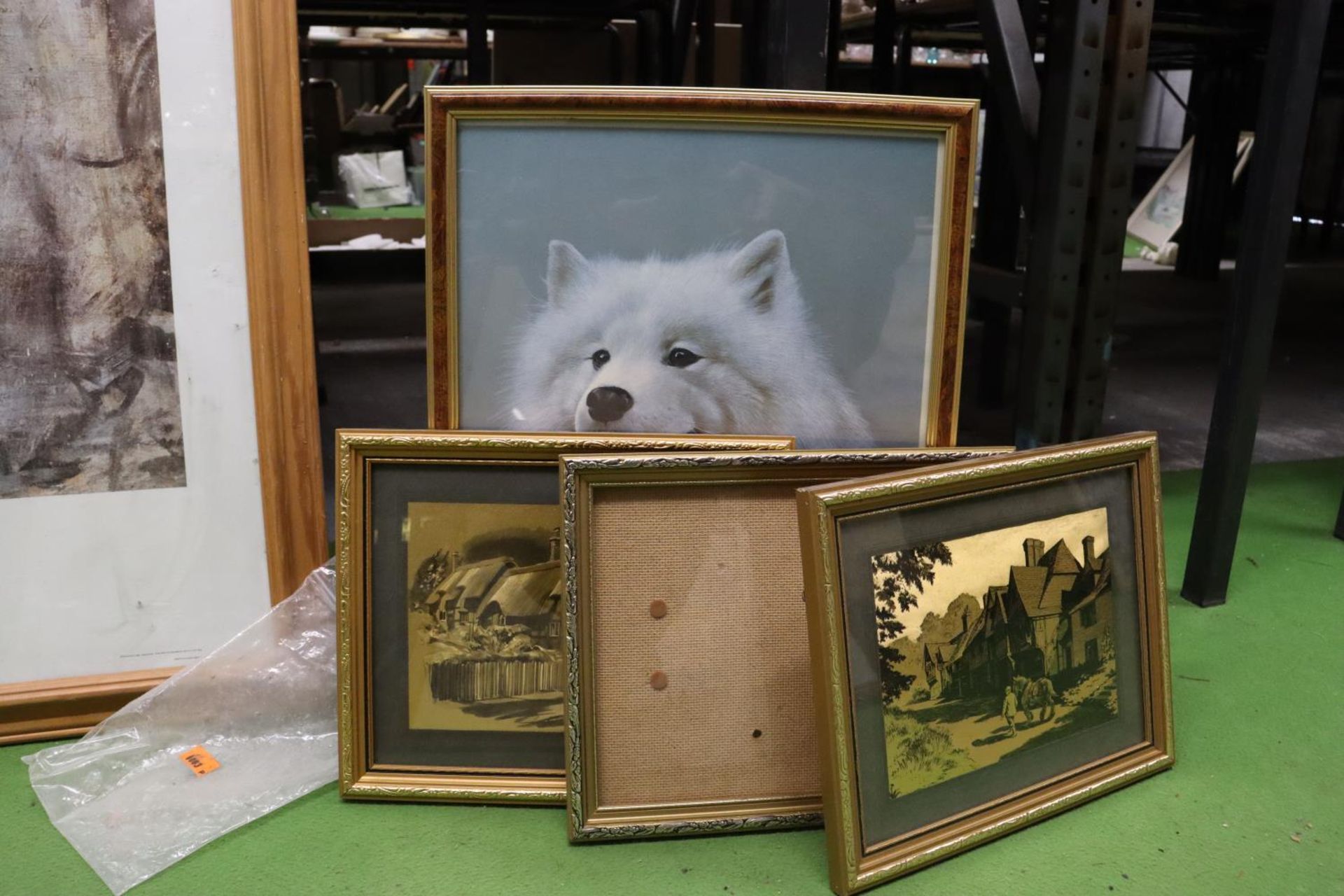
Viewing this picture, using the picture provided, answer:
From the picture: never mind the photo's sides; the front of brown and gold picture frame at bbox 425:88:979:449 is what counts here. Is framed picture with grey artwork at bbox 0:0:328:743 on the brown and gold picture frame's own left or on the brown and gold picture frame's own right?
on the brown and gold picture frame's own right

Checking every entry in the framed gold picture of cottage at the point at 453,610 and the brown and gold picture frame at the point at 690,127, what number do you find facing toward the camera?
2

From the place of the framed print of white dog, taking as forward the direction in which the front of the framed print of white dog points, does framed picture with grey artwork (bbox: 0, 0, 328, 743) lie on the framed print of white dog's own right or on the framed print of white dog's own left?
on the framed print of white dog's own right

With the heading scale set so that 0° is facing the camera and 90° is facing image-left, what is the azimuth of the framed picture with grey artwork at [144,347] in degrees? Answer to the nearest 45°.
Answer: approximately 0°
